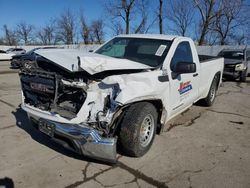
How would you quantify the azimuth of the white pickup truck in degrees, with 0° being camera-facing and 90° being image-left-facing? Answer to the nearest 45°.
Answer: approximately 45°

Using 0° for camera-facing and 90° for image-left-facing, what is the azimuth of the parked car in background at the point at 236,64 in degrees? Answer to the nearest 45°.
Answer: approximately 45°

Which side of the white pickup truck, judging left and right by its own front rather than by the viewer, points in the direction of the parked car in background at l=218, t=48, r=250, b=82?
back
